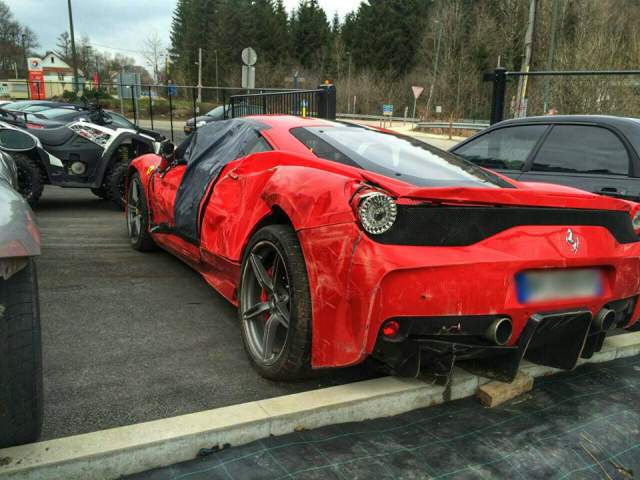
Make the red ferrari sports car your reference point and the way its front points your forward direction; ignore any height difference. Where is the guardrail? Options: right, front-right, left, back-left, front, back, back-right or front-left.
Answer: front-right

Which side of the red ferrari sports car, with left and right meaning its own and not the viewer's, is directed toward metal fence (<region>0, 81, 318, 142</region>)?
front

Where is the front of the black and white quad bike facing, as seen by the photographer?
facing to the right of the viewer

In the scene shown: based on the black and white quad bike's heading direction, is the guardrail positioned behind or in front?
in front

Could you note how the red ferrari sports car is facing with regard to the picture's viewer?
facing away from the viewer and to the left of the viewer

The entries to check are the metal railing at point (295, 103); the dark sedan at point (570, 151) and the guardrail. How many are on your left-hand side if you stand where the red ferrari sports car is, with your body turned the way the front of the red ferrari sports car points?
0

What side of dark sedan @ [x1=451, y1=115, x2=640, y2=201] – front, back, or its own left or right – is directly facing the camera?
left

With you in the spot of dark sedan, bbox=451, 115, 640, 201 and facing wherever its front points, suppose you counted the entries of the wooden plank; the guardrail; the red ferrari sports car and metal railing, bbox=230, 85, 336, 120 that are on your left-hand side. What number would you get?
2

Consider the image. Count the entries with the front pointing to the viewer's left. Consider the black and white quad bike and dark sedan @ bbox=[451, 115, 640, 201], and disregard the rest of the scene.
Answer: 1
